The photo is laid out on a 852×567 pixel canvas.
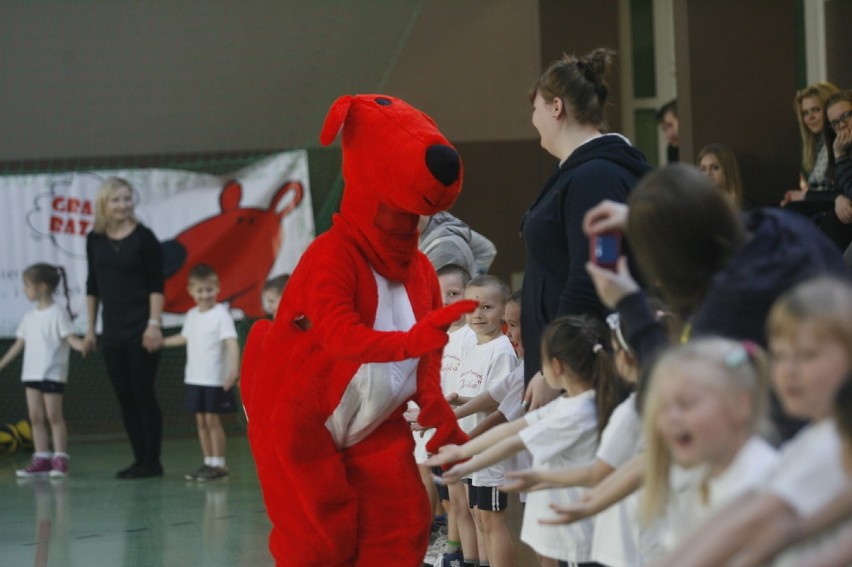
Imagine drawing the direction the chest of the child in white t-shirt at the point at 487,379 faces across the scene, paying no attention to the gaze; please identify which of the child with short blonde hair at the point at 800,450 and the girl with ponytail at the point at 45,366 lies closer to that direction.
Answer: the child with short blonde hair

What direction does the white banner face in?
toward the camera

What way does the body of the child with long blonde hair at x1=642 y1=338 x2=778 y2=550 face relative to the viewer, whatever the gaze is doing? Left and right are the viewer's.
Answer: facing the viewer and to the left of the viewer

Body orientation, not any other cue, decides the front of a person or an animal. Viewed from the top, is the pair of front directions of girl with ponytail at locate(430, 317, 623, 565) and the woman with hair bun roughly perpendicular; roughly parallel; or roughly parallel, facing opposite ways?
roughly parallel

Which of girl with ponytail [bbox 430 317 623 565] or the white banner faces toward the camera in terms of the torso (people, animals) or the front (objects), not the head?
the white banner

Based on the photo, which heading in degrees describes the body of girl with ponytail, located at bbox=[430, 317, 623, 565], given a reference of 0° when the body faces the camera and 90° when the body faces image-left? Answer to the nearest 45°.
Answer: approximately 90°

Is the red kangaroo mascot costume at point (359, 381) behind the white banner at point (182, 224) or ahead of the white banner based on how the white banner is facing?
ahead

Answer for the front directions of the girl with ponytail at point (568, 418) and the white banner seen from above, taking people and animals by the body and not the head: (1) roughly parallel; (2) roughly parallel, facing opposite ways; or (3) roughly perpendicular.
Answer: roughly perpendicular

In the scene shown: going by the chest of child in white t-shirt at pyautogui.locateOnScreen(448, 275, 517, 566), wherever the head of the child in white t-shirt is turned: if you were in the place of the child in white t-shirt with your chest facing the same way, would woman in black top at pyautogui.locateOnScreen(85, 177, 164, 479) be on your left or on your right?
on your right

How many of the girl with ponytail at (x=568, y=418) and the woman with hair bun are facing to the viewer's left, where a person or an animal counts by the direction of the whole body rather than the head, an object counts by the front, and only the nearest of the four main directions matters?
2

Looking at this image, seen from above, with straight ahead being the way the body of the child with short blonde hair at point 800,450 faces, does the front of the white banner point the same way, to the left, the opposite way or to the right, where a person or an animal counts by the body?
to the left

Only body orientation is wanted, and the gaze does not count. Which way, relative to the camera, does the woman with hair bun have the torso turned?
to the viewer's left
